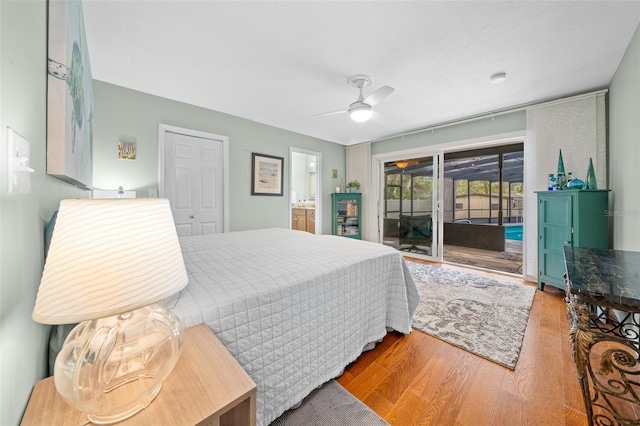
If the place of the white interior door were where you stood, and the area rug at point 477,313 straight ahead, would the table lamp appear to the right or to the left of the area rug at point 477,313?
right

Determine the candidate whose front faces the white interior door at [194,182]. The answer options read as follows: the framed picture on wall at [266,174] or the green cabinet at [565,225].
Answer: the green cabinet

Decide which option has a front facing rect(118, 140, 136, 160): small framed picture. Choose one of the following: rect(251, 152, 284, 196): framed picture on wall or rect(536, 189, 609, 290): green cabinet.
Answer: the green cabinet

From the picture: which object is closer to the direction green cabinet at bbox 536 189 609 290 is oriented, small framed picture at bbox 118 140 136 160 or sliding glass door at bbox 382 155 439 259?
the small framed picture

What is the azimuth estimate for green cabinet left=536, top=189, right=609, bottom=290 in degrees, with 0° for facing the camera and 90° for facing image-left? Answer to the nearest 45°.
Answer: approximately 45°

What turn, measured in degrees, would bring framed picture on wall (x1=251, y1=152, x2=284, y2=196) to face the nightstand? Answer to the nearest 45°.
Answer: approximately 45° to its right

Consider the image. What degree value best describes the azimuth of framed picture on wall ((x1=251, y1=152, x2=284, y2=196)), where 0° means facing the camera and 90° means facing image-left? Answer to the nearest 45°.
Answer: approximately 315°

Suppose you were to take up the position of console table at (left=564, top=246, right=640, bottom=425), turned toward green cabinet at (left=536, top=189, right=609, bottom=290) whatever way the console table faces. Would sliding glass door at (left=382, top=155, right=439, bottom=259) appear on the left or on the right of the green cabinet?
left

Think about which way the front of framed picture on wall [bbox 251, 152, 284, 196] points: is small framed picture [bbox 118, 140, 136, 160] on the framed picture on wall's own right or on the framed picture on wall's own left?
on the framed picture on wall's own right

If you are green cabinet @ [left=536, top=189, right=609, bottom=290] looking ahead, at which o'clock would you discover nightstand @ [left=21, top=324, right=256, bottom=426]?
The nightstand is roughly at 11 o'clock from the green cabinet.
